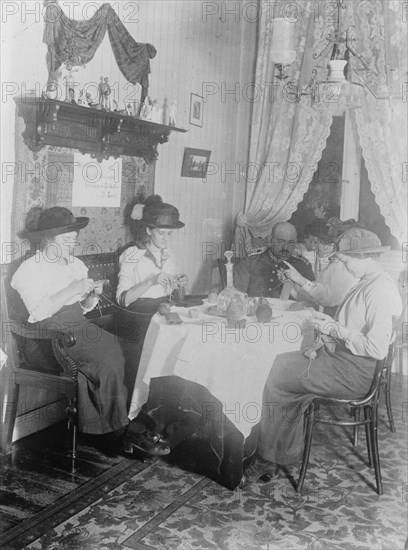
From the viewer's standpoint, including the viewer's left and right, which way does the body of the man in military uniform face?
facing the viewer

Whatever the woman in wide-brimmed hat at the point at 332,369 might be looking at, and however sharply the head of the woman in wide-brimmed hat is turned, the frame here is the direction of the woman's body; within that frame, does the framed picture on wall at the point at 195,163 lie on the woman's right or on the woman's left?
on the woman's right

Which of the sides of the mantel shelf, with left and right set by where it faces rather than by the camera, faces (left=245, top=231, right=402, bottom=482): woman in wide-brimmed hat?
front

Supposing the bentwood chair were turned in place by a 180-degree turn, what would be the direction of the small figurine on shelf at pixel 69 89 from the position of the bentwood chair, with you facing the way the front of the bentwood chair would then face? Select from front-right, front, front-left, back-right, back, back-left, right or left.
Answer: back

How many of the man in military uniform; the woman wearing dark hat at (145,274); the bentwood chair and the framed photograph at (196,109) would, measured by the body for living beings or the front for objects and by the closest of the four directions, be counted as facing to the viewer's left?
1

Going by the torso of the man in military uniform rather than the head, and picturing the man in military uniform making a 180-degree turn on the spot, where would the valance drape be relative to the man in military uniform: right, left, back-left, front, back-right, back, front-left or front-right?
back-left

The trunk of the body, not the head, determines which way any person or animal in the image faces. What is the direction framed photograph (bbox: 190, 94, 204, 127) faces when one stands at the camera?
facing the viewer and to the right of the viewer

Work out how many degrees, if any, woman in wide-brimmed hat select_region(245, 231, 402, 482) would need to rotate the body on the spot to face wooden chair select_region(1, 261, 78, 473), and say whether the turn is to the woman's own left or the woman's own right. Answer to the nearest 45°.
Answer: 0° — they already face it

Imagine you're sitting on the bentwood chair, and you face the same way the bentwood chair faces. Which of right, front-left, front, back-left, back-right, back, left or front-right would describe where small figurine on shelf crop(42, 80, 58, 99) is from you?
front

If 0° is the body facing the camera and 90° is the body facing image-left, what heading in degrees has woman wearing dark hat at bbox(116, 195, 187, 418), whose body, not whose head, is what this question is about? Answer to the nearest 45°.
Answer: approximately 315°

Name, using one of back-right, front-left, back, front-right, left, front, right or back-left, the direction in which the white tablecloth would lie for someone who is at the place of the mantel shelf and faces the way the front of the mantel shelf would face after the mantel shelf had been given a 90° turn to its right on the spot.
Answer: left

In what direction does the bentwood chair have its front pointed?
to the viewer's left

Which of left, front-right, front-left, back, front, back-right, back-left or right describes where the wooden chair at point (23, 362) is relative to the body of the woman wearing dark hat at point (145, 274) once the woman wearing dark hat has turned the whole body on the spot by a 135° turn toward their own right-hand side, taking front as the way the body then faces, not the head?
front-left

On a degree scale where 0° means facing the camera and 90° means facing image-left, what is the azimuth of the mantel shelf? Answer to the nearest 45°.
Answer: approximately 315°

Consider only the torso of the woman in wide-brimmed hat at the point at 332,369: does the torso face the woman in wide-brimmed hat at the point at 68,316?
yes
